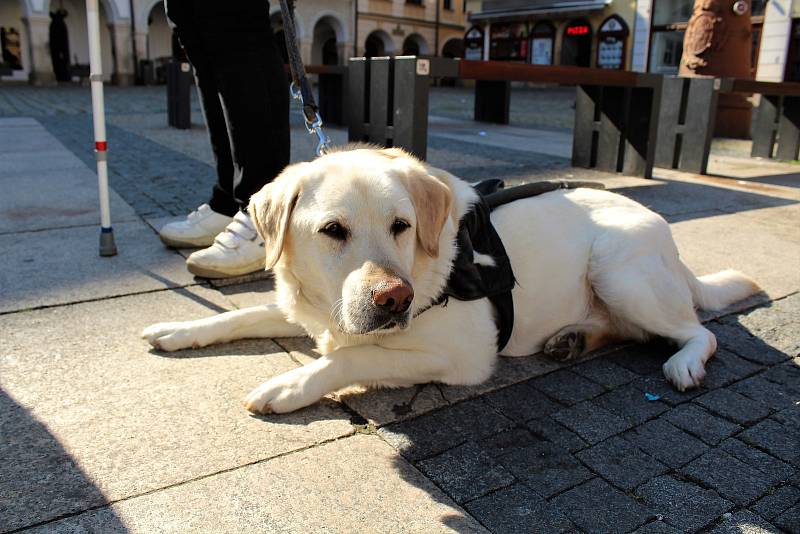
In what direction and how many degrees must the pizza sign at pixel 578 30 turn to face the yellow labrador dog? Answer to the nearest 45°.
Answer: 0° — it already faces it

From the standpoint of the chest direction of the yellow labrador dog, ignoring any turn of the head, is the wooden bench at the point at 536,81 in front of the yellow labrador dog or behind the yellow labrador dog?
behind

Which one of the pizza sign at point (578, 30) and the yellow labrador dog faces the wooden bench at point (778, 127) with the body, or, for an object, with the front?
the pizza sign

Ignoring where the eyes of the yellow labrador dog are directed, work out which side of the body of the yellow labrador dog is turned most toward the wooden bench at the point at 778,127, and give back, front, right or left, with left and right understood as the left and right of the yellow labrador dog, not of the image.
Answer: back

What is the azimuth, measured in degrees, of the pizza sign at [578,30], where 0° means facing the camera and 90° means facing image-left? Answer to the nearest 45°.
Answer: approximately 0°

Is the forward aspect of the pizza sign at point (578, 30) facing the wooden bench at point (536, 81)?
yes

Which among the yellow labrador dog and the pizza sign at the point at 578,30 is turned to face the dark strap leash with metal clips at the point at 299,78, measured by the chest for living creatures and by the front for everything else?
the pizza sign

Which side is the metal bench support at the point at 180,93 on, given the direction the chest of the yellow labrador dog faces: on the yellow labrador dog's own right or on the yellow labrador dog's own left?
on the yellow labrador dog's own right

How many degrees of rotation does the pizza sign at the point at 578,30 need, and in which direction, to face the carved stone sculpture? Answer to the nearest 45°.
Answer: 0° — it already faces it

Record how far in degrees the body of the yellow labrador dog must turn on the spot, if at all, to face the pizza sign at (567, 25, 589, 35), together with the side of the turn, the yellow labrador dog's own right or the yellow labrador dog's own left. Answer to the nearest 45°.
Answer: approximately 135° to the yellow labrador dog's own right

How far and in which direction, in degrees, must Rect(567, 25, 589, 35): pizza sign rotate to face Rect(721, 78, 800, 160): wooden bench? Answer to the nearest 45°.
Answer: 0° — it already faces it
